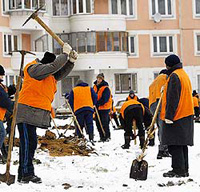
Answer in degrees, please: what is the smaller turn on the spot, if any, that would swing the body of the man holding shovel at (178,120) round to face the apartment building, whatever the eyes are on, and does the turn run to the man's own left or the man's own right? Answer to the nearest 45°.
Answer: approximately 90° to the man's own right

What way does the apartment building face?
toward the camera

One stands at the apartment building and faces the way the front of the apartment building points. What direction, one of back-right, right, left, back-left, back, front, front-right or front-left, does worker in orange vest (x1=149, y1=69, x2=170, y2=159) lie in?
front

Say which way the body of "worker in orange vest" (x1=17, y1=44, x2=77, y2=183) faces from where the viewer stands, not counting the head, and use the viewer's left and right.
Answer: facing to the right of the viewer

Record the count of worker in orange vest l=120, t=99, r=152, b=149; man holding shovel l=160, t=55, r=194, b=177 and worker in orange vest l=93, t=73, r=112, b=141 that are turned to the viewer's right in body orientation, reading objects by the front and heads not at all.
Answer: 0

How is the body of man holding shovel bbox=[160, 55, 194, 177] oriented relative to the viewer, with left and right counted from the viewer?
facing to the left of the viewer

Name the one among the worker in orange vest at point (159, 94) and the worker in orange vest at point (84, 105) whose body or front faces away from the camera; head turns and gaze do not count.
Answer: the worker in orange vest at point (84, 105)

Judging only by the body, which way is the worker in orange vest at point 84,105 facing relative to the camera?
away from the camera

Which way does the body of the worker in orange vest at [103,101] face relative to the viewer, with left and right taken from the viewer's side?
facing the viewer and to the left of the viewer

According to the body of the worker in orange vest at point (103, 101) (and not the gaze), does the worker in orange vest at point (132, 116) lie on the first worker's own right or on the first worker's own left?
on the first worker's own left
